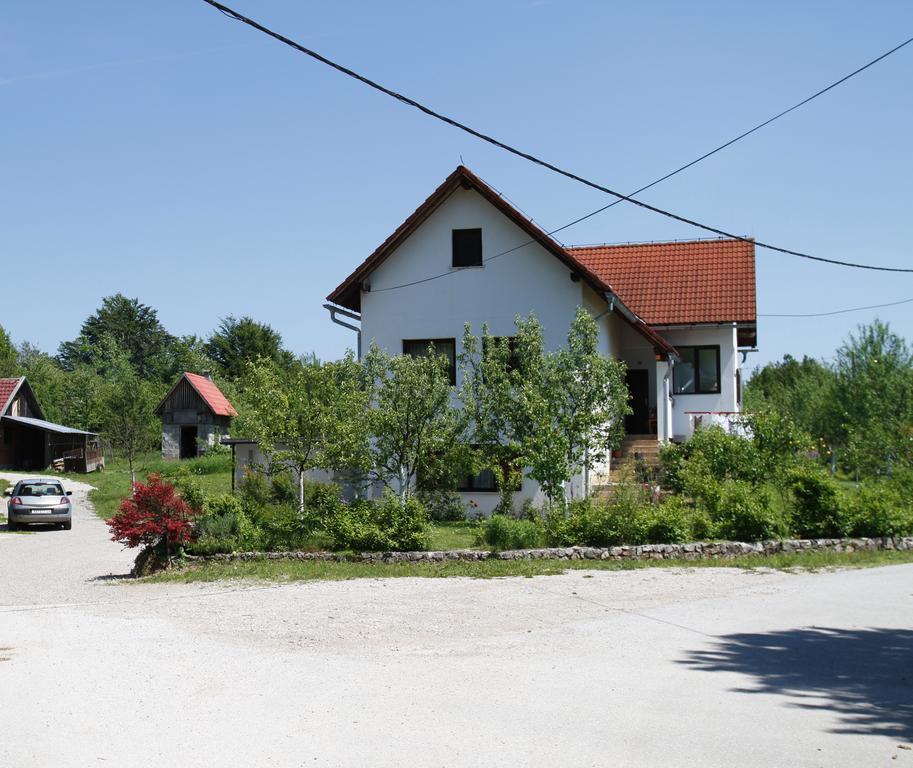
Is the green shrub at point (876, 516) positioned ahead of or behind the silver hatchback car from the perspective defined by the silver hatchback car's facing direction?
behind

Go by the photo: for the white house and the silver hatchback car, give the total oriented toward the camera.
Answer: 1

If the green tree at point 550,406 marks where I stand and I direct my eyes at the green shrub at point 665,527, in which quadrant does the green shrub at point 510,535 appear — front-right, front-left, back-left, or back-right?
front-right

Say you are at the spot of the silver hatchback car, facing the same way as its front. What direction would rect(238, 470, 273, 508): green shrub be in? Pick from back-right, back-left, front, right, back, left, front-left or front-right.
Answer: back-right

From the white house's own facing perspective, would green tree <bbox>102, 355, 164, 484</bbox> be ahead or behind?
behind

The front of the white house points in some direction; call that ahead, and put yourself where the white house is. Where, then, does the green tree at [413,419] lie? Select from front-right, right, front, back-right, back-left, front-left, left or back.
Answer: front

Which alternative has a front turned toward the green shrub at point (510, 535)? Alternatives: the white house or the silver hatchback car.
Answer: the white house

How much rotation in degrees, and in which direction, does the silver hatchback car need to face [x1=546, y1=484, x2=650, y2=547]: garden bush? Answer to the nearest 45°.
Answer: approximately 135° to its right

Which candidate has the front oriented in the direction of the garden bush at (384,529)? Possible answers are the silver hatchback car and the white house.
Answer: the white house

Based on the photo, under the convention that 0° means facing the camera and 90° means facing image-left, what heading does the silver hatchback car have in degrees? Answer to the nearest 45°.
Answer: approximately 180°

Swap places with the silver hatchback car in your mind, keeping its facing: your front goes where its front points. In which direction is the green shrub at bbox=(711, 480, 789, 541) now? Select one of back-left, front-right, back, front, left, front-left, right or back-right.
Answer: back-right

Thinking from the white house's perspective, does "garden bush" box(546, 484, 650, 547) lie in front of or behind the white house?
in front

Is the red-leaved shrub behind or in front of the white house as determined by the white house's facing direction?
in front

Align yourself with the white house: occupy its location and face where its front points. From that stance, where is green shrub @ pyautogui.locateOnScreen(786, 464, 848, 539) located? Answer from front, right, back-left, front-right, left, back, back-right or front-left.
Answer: front-left

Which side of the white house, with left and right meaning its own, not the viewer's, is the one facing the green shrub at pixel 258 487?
right

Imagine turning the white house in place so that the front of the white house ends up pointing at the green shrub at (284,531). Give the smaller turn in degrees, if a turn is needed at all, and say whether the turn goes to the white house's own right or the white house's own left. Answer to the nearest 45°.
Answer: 0° — it already faces it

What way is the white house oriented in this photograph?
toward the camera
